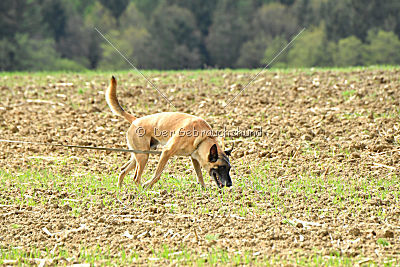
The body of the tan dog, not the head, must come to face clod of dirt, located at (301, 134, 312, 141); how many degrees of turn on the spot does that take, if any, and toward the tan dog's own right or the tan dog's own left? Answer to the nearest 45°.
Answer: approximately 45° to the tan dog's own left

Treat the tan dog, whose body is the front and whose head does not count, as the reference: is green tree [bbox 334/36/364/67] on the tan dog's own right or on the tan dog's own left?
on the tan dog's own left

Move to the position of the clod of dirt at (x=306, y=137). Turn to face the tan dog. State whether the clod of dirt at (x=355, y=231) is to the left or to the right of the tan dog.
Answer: left

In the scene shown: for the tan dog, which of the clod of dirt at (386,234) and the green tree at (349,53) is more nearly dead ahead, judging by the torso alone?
the clod of dirt

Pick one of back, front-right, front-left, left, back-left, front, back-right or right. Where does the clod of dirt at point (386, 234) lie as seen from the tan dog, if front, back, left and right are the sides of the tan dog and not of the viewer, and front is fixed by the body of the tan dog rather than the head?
front-right

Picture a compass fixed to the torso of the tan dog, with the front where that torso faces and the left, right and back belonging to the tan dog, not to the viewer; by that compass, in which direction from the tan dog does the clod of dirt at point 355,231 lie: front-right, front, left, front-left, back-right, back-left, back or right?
front-right

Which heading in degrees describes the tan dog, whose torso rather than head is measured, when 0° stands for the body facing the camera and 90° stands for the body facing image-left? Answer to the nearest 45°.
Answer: approximately 270°
